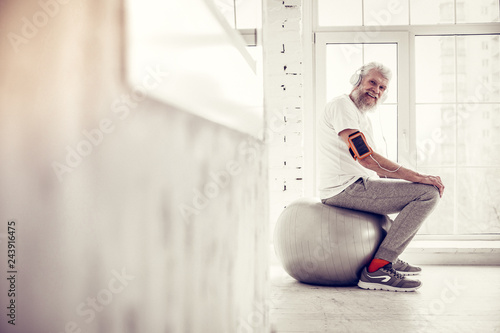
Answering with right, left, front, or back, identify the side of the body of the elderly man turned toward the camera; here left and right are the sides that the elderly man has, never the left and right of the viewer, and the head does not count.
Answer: right
